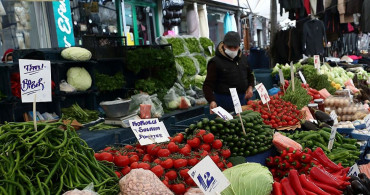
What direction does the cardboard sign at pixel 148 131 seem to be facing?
toward the camera

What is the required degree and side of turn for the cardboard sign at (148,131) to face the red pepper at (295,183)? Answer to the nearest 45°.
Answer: approximately 45° to its left

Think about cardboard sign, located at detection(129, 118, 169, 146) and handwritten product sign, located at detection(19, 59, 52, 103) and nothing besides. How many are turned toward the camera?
2

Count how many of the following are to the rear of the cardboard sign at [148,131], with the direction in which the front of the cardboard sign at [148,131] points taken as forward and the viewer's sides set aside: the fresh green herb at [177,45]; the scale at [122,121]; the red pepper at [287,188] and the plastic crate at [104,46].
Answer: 3

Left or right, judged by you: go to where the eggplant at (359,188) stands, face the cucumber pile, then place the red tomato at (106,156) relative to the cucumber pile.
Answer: left

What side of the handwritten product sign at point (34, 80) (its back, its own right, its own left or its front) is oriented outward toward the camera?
front

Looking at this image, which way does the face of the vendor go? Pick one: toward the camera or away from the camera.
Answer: toward the camera

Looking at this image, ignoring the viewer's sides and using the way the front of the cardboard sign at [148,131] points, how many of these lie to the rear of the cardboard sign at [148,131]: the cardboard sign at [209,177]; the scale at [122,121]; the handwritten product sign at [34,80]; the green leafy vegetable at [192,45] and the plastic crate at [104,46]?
3

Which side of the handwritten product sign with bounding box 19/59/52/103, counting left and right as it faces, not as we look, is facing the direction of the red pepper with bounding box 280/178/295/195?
front

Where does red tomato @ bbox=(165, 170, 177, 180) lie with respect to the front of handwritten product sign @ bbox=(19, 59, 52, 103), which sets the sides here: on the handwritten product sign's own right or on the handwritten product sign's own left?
on the handwritten product sign's own left

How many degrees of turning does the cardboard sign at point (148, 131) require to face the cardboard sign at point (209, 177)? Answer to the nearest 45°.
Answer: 0° — it already faces it

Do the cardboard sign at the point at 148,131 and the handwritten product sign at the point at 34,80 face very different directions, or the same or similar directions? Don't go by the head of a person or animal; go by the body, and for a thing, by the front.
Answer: same or similar directions
